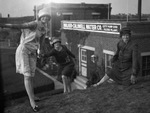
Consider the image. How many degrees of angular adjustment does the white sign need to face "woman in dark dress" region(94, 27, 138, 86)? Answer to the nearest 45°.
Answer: approximately 45° to its left

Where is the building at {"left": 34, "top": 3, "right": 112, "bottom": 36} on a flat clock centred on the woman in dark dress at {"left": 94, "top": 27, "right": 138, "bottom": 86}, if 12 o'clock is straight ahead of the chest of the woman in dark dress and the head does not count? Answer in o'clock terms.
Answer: The building is roughly at 4 o'clock from the woman in dark dress.

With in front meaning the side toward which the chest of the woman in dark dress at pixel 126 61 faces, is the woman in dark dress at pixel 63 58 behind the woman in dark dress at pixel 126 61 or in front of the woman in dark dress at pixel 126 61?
in front

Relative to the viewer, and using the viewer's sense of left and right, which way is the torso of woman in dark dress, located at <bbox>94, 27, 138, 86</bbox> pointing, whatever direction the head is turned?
facing the viewer and to the left of the viewer

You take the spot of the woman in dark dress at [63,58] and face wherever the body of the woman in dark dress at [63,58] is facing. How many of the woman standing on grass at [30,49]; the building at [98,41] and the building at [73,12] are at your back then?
2

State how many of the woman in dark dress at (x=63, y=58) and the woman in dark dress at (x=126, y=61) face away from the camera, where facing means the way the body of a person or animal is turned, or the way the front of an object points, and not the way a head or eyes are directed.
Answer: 0

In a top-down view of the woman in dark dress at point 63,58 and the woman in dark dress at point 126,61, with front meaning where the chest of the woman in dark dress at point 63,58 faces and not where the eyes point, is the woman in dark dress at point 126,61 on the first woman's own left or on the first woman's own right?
on the first woman's own left

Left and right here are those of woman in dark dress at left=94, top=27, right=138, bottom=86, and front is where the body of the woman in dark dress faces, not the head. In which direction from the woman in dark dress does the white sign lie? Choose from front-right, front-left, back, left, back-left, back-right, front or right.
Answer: back-right

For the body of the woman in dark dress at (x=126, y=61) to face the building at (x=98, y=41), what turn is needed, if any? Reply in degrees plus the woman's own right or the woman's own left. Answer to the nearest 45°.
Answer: approximately 135° to the woman's own right
